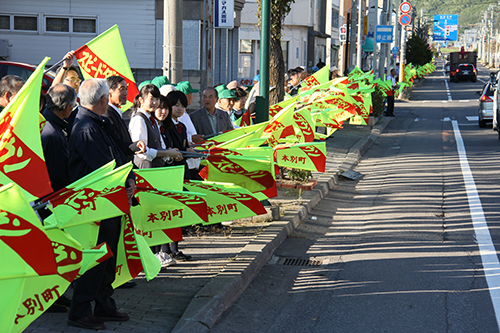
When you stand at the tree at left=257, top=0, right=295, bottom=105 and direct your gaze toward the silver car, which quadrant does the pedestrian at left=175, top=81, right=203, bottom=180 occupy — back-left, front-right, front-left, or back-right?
back-right

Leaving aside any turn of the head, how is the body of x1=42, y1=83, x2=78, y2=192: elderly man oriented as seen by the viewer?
to the viewer's right

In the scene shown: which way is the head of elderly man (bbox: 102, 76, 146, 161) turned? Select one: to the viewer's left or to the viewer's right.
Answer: to the viewer's right

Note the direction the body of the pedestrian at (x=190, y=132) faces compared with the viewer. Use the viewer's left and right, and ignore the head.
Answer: facing to the right of the viewer

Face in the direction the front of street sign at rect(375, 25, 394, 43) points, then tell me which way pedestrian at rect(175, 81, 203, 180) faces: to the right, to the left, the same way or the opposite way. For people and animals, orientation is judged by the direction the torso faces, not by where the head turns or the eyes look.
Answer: to the left
